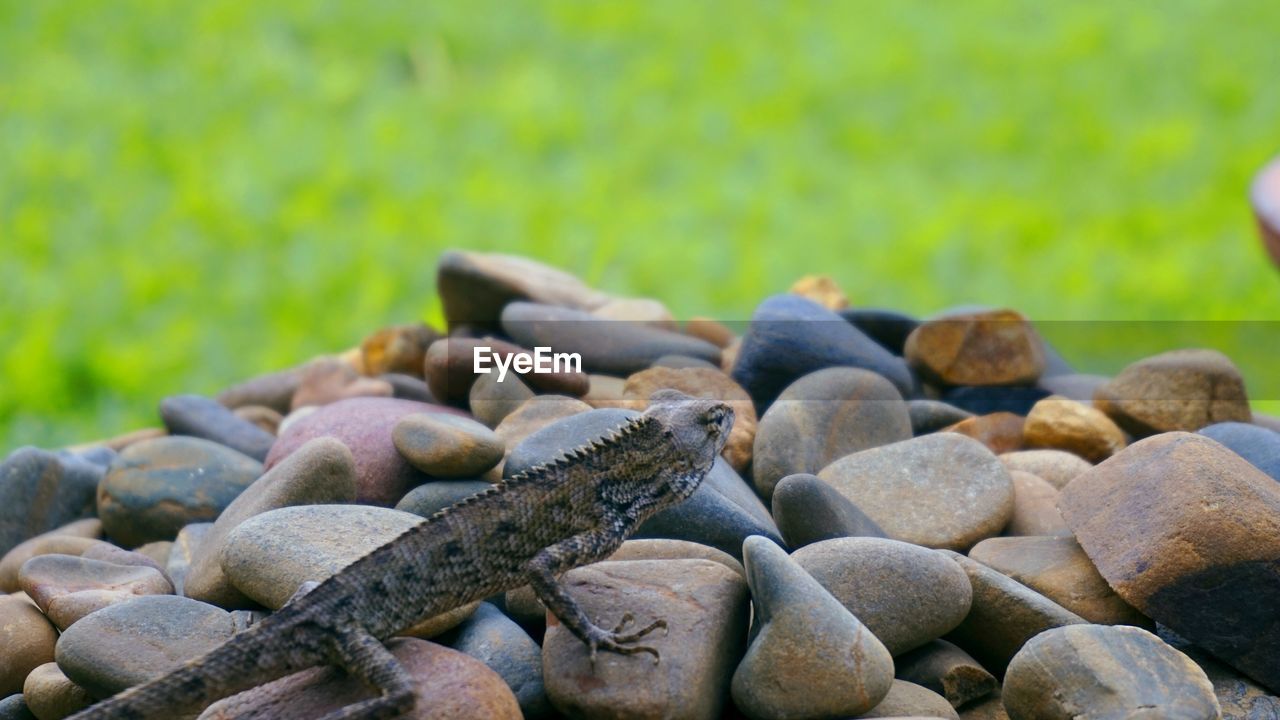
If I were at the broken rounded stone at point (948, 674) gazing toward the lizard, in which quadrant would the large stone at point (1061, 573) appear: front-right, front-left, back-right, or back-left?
back-right

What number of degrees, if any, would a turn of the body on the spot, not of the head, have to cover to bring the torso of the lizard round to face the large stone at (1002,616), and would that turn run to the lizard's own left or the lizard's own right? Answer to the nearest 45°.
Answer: approximately 45° to the lizard's own right

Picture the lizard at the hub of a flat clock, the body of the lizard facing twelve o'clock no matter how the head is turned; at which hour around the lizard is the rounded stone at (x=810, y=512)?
The rounded stone is roughly at 1 o'clock from the lizard.

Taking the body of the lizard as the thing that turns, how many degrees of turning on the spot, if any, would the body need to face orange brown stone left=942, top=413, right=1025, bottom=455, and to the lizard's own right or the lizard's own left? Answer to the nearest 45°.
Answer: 0° — it already faces it

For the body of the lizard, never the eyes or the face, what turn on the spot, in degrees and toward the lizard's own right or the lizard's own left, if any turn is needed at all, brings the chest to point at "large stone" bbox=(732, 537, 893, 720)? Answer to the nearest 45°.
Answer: approximately 90° to the lizard's own right

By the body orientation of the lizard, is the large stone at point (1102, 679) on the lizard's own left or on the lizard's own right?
on the lizard's own right

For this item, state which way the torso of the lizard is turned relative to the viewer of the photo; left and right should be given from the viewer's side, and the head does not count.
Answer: facing away from the viewer and to the right of the viewer

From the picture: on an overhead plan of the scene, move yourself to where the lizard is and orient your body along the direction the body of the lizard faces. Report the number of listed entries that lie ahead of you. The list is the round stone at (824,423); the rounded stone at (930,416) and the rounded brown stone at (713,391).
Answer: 3

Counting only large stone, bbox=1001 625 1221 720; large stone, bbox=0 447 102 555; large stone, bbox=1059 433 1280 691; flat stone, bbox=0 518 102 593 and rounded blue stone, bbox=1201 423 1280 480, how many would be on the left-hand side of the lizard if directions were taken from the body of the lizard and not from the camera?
2

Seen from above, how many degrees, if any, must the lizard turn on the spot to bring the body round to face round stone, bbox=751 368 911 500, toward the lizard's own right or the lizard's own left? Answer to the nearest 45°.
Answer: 0° — it already faces it

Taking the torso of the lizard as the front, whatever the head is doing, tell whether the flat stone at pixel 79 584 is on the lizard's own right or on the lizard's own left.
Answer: on the lizard's own left

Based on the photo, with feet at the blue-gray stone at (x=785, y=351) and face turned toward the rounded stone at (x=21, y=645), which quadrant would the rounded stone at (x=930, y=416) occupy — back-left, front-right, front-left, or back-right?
back-left
